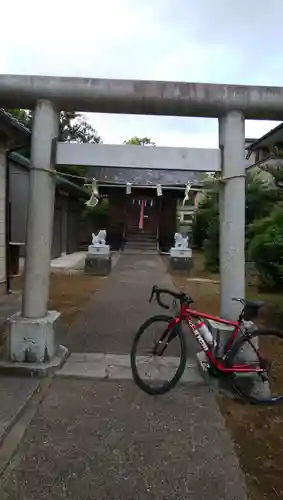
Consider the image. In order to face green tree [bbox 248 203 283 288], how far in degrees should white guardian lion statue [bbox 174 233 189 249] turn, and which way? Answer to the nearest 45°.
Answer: approximately 90° to its left

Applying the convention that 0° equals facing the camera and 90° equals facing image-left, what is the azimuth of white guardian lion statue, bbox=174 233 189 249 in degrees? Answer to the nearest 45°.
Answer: approximately 90°

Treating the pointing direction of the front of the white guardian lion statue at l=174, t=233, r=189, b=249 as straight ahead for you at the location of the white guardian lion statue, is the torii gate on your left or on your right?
on your left
